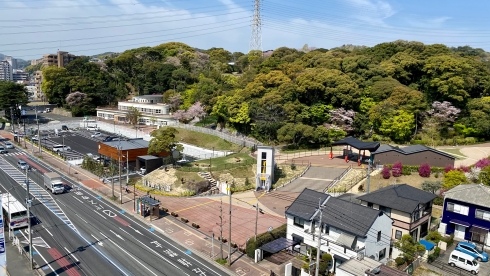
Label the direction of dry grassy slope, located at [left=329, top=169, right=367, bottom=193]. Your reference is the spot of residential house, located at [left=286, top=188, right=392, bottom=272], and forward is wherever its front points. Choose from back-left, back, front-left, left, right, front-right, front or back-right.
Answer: back-right

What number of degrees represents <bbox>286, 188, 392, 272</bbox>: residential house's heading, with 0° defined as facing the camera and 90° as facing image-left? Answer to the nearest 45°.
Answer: approximately 45°

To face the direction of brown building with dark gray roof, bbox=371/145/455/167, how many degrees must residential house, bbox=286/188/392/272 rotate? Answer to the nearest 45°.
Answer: approximately 135° to its right

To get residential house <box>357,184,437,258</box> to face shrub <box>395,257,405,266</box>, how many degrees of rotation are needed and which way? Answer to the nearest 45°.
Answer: approximately 45° to its right

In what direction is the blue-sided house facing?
toward the camera

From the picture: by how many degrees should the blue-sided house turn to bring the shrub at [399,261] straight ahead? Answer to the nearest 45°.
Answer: approximately 45° to its right

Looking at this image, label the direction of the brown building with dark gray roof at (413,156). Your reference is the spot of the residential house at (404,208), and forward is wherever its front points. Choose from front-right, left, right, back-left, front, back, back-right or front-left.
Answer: back-left

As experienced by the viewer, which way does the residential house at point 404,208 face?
facing the viewer and to the right of the viewer

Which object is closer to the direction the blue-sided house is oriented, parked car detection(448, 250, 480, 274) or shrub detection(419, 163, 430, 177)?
the parked car

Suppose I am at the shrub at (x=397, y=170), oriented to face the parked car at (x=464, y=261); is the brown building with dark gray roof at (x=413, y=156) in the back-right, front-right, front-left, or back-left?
back-left

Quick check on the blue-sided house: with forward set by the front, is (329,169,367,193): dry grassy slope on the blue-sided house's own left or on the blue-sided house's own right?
on the blue-sided house's own right
